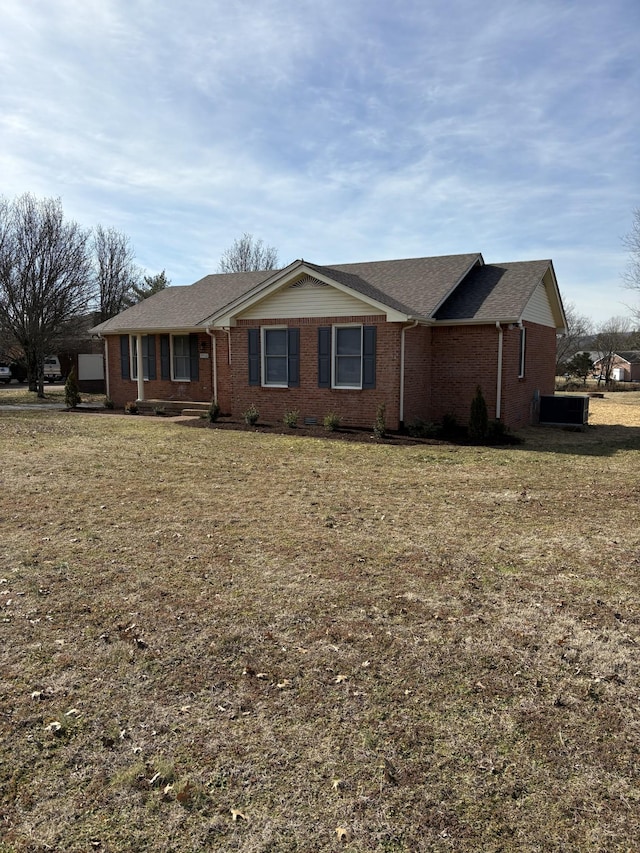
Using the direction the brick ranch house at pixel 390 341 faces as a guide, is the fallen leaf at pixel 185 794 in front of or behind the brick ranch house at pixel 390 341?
in front

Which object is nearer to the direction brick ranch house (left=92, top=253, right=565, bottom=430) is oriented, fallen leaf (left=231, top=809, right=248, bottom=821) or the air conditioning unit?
the fallen leaf

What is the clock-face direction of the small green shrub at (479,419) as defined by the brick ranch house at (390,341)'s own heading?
The small green shrub is roughly at 9 o'clock from the brick ranch house.

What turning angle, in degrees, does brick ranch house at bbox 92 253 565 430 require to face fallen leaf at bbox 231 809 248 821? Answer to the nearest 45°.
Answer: approximately 45° to its left

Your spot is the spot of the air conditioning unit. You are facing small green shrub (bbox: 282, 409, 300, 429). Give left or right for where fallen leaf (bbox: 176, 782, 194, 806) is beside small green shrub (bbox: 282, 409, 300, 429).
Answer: left

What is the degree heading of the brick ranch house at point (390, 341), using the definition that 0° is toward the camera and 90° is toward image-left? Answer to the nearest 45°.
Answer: approximately 45°

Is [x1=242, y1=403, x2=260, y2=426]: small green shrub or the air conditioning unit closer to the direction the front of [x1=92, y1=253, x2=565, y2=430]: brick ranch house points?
the small green shrub

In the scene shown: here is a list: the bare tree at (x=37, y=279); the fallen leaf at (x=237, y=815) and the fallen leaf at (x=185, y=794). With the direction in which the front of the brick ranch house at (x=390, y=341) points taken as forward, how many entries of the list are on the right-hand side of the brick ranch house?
1

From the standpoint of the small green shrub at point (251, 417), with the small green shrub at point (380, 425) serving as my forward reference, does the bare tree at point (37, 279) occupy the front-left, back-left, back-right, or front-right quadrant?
back-left

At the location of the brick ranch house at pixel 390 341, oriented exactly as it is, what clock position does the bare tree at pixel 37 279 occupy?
The bare tree is roughly at 3 o'clock from the brick ranch house.
